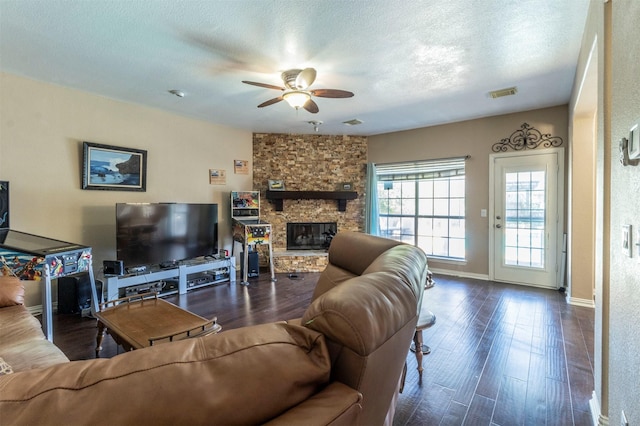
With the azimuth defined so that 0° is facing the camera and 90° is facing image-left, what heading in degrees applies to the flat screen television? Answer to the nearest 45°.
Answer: approximately 0°

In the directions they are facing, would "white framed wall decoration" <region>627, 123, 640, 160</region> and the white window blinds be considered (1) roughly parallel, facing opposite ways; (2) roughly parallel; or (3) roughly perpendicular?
roughly perpendicular

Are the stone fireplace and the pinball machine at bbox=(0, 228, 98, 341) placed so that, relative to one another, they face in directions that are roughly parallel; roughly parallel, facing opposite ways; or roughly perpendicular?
roughly perpendicular

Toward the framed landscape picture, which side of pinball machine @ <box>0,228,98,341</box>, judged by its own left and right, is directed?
left

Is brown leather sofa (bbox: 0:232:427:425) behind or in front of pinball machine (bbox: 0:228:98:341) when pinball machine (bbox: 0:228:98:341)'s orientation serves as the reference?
in front

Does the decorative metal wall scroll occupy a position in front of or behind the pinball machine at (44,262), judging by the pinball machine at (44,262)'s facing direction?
in front

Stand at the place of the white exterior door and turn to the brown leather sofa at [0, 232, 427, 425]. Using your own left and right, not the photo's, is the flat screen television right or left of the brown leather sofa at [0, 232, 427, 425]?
right

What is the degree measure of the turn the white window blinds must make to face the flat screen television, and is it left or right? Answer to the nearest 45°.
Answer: approximately 45° to its right

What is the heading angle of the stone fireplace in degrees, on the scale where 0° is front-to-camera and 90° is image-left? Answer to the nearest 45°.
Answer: approximately 0°

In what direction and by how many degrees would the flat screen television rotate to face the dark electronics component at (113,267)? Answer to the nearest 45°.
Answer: approximately 45° to its right
